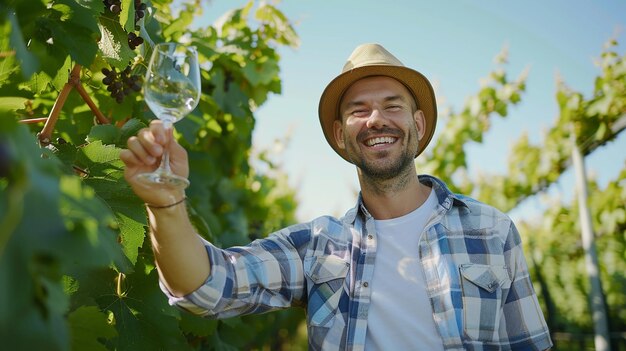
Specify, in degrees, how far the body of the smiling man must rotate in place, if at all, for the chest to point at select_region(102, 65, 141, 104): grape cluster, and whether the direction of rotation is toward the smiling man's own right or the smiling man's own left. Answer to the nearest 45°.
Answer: approximately 90° to the smiling man's own right

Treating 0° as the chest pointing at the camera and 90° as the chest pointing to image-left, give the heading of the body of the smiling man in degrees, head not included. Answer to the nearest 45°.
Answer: approximately 0°

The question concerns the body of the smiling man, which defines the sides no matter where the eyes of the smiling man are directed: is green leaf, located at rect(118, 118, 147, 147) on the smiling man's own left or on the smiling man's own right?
on the smiling man's own right

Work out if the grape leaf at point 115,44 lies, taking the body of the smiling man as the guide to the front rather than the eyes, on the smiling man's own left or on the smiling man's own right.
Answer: on the smiling man's own right

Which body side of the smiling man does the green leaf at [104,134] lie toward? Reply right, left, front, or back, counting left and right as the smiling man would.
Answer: right

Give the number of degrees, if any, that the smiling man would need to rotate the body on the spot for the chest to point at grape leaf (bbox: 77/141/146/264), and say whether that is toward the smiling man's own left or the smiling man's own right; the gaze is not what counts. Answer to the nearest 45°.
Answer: approximately 45° to the smiling man's own right

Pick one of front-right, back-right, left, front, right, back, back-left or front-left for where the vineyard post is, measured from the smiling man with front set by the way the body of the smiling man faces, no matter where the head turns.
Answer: back-left
